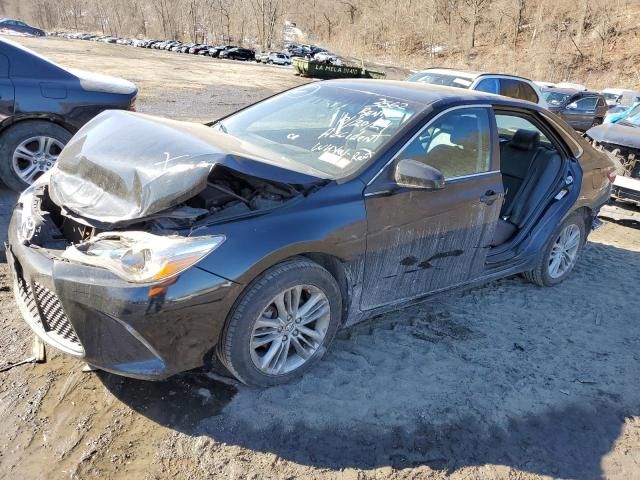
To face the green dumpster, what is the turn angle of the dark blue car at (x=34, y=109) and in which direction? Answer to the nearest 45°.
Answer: approximately 135° to its right

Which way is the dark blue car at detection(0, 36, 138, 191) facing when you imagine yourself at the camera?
facing to the left of the viewer

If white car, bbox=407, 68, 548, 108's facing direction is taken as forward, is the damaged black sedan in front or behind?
in front

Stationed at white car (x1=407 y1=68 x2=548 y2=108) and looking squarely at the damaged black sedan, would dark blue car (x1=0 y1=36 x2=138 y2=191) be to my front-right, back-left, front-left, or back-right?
front-right

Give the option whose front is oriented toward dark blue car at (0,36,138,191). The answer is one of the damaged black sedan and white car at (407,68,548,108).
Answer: the white car

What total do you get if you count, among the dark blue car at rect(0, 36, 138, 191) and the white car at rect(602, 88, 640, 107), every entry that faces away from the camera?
0

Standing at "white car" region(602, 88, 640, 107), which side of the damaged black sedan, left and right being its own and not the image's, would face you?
back

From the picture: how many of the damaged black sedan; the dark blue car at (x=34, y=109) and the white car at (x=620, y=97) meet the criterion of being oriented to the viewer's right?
0

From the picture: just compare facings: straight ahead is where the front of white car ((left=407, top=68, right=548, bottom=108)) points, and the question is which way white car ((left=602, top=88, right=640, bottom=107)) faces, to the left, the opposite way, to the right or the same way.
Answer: the same way

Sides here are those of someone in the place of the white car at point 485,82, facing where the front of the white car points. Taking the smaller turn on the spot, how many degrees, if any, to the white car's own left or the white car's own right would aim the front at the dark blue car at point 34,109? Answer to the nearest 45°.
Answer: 0° — it already faces it

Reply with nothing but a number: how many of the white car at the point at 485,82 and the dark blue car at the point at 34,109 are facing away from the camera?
0

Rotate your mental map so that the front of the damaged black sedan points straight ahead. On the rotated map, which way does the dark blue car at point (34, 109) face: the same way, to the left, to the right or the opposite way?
the same way

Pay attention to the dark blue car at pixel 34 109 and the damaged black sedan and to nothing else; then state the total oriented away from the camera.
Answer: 0

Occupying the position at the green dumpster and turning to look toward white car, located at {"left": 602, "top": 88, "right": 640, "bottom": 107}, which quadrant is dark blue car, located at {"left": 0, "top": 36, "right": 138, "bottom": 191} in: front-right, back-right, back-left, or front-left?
front-right
